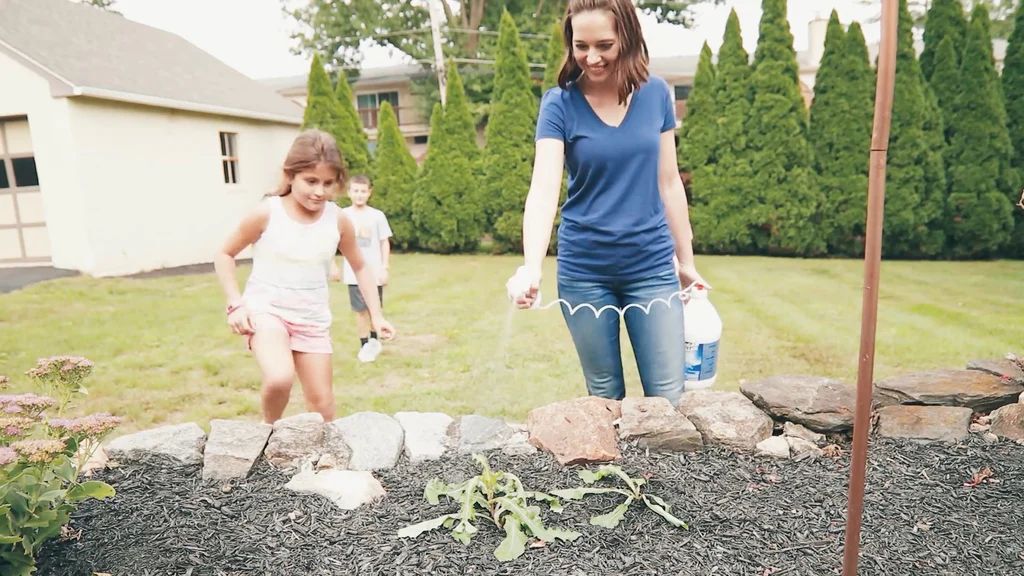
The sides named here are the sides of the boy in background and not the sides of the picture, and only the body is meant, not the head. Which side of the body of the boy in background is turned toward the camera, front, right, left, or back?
front

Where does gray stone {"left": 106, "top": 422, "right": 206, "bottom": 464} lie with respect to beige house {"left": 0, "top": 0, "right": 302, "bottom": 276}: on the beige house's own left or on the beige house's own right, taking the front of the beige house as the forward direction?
on the beige house's own left

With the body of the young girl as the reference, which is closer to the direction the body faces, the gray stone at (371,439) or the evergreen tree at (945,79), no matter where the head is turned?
the gray stone

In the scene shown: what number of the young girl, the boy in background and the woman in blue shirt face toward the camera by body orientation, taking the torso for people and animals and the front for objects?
3

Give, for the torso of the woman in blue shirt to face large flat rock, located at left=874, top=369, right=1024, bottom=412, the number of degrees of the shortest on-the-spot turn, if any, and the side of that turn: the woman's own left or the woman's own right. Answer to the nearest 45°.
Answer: approximately 90° to the woman's own left

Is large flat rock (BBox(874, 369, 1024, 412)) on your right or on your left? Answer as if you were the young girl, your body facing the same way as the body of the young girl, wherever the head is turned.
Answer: on your left

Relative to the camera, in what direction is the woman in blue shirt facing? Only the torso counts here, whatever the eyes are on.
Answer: toward the camera

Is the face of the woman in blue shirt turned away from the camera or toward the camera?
toward the camera

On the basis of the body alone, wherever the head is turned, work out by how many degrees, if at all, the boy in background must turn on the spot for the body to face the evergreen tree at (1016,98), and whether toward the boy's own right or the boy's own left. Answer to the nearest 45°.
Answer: approximately 90° to the boy's own left

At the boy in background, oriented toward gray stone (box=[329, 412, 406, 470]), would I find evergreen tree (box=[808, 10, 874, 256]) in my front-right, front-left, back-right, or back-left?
back-left

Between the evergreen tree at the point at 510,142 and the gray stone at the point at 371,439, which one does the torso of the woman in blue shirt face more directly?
the gray stone

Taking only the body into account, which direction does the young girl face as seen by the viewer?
toward the camera

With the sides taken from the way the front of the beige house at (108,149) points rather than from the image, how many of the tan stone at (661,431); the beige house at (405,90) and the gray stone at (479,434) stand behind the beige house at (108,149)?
1

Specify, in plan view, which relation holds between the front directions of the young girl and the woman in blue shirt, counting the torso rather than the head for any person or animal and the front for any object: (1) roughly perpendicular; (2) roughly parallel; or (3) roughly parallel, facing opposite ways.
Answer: roughly parallel

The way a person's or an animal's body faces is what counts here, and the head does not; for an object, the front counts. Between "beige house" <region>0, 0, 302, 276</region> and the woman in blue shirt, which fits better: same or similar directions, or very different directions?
same or similar directions

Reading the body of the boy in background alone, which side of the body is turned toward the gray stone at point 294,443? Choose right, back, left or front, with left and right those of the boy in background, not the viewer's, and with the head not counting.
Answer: front

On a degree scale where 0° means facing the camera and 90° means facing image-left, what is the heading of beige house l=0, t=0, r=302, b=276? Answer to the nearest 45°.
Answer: approximately 45°

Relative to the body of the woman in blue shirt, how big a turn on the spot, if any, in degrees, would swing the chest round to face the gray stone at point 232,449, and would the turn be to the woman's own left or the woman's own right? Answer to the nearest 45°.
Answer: approximately 90° to the woman's own right
